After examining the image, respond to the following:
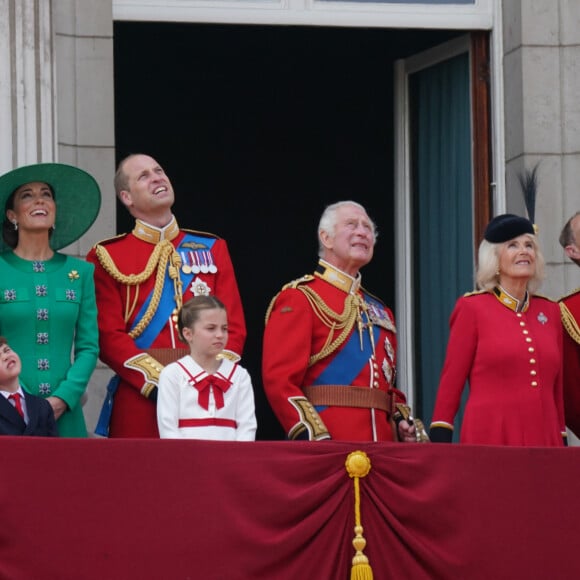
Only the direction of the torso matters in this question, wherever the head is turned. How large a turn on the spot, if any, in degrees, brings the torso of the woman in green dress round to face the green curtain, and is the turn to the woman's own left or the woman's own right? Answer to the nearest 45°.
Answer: approximately 135° to the woman's own left

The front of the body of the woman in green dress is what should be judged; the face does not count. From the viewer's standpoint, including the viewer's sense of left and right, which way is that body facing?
facing the viewer

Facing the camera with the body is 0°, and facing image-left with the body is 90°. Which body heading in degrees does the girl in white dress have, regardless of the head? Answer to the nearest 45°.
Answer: approximately 0°

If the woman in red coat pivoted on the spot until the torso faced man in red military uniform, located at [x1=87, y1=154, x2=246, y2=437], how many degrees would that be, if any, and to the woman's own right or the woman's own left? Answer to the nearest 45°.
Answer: approximately 135° to the woman's own right

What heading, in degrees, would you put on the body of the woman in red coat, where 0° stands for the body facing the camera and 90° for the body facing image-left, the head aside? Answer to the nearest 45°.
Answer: approximately 315°

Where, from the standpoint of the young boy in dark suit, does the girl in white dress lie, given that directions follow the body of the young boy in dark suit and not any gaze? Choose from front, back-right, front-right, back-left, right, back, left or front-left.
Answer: left

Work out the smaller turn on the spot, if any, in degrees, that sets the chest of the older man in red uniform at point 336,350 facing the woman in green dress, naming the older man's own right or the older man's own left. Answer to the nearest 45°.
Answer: approximately 135° to the older man's own right

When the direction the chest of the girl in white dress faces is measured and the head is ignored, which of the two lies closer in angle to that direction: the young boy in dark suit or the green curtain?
the young boy in dark suit

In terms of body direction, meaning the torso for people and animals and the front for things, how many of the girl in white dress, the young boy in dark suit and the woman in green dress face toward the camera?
3

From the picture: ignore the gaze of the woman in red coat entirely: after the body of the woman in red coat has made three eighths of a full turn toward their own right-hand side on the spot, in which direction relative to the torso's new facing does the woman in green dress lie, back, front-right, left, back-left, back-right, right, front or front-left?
front

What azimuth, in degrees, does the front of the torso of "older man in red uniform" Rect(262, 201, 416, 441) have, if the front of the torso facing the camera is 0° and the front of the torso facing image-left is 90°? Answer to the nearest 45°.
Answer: approximately 315°

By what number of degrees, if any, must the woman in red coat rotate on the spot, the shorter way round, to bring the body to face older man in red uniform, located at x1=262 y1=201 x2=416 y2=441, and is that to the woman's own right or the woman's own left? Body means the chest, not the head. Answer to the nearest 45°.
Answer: approximately 135° to the woman's own right

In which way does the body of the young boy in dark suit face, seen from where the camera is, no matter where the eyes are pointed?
toward the camera
